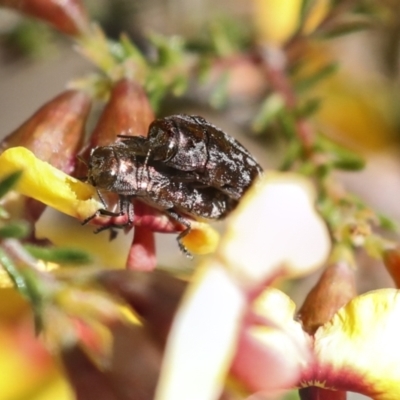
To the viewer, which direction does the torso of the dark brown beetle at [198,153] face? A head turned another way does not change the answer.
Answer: to the viewer's left

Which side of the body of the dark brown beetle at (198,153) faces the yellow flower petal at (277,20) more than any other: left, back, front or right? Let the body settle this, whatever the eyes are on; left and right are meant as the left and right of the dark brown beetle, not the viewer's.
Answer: right

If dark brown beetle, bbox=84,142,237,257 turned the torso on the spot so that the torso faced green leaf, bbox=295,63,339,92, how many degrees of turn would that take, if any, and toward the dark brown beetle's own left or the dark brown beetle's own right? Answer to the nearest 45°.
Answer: approximately 135° to the dark brown beetle's own right

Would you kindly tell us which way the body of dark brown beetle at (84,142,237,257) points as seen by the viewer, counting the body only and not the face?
to the viewer's left
